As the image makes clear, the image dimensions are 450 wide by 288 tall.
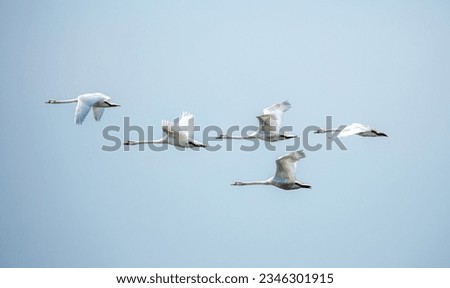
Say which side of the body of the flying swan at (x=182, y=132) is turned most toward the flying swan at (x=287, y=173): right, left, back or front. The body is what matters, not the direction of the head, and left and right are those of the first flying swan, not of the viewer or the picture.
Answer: back

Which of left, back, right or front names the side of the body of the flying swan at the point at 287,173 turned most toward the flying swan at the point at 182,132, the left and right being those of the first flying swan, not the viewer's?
front

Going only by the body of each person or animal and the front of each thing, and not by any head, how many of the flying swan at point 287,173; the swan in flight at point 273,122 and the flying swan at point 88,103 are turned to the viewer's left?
3

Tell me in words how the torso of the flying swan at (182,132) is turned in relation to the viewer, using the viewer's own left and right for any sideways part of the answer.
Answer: facing to the left of the viewer

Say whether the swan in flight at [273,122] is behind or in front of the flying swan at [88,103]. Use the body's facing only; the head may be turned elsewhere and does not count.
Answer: behind

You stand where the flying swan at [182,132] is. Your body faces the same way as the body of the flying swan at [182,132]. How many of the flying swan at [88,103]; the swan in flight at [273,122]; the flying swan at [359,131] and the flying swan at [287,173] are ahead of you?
1

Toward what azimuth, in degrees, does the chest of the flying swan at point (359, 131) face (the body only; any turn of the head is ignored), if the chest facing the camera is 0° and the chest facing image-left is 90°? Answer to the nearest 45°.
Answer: approximately 90°

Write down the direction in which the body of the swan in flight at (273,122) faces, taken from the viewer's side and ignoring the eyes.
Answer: to the viewer's left

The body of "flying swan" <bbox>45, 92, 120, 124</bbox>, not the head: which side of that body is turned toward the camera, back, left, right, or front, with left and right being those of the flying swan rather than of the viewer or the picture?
left

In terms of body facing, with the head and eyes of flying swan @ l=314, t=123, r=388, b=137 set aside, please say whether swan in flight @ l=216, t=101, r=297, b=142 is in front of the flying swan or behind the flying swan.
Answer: in front

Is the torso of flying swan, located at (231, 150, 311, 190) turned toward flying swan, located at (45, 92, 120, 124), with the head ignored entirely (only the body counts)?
yes

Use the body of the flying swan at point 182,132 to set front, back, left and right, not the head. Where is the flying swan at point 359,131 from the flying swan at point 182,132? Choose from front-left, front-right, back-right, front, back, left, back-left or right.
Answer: back

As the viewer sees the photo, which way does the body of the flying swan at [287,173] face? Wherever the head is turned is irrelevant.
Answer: to the viewer's left
